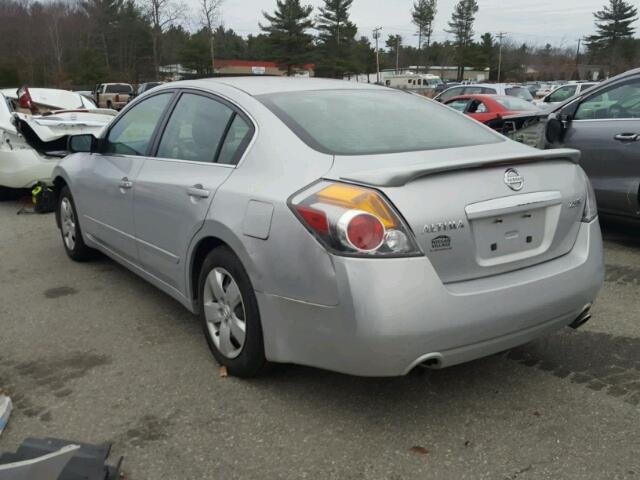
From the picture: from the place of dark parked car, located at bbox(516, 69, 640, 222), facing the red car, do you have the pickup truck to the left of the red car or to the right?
left

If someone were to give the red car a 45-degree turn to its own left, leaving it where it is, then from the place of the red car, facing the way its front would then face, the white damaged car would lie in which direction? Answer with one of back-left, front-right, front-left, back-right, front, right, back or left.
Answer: front-left

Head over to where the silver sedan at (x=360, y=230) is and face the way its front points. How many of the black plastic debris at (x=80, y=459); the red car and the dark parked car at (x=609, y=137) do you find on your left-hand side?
1

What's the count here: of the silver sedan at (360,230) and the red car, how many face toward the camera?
0

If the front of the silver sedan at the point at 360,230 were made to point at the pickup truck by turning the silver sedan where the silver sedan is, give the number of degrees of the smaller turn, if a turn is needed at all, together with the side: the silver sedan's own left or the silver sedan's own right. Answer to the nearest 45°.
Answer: approximately 45° to the silver sedan's own right

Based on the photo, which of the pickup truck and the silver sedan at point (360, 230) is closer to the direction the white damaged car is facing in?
the pickup truck

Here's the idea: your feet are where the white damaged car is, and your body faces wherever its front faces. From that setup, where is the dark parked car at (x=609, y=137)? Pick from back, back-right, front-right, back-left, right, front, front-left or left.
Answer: back

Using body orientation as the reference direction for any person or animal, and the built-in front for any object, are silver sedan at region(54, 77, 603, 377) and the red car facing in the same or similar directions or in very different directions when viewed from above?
same or similar directions

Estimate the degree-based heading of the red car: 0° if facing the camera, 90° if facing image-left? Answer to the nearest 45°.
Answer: approximately 135°

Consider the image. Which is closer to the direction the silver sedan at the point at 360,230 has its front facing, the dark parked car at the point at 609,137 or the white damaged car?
the white damaged car

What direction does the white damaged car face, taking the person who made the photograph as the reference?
facing away from the viewer and to the left of the viewer

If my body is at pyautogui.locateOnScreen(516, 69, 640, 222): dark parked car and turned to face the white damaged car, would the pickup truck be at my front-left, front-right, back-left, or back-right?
front-right

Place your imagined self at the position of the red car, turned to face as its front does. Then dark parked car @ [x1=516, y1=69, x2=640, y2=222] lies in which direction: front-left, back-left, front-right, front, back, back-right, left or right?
back-left

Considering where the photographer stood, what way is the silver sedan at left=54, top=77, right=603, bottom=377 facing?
facing away from the viewer and to the left of the viewer
